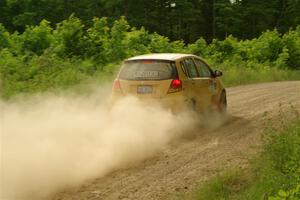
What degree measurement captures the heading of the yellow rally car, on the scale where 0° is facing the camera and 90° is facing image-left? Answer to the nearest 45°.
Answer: approximately 225°
